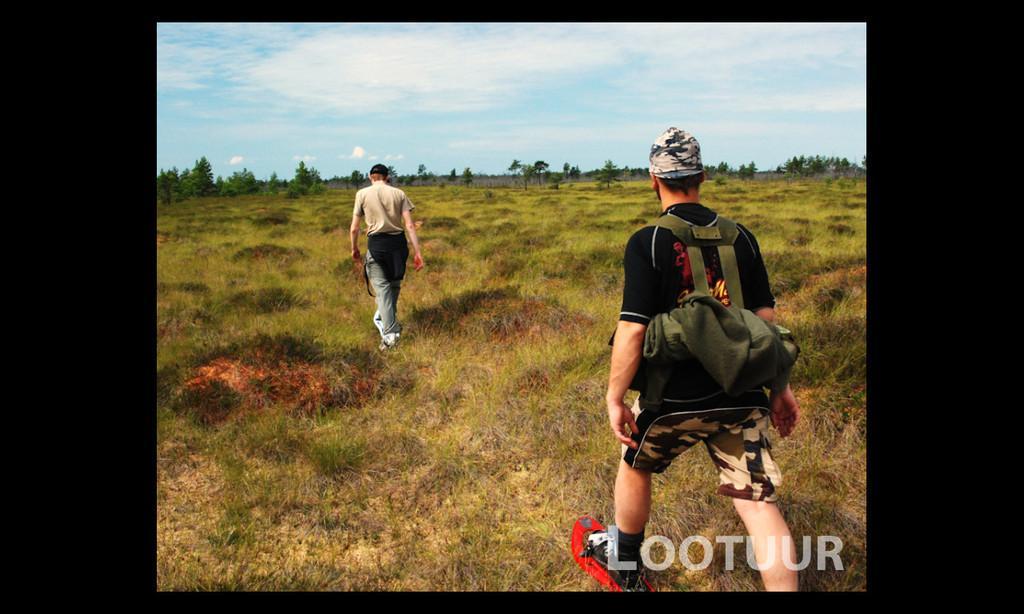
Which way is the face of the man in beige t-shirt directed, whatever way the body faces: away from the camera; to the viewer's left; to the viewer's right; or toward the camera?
away from the camera

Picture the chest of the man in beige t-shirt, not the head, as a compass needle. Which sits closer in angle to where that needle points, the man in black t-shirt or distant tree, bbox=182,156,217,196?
the distant tree

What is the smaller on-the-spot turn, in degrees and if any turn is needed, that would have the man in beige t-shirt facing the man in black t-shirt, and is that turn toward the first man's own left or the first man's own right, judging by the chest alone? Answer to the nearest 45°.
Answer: approximately 180°

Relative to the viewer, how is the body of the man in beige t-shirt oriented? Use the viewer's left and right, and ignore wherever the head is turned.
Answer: facing away from the viewer

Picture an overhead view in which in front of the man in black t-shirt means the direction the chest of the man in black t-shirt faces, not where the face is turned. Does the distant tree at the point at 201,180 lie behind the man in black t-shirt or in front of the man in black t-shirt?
in front

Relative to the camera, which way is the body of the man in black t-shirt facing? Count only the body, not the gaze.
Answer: away from the camera

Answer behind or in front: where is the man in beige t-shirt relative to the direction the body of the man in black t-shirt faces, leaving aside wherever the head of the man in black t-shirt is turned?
in front

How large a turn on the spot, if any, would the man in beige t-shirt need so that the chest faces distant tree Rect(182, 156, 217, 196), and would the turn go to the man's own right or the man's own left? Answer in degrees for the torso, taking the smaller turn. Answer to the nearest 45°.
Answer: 0° — they already face it

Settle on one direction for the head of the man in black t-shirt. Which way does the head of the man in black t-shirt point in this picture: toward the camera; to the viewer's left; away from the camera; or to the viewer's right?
away from the camera
